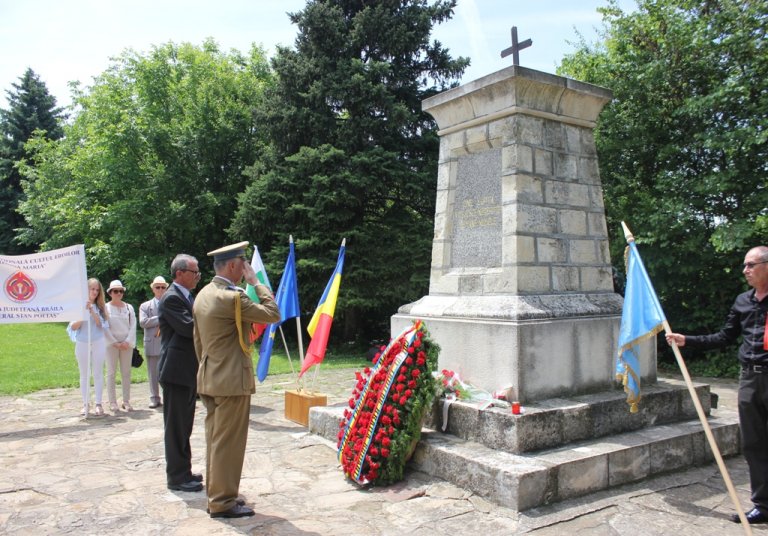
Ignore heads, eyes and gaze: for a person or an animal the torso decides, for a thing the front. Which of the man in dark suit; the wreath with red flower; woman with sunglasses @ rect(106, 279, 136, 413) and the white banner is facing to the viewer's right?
the man in dark suit

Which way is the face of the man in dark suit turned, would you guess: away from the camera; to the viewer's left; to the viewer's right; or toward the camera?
to the viewer's right

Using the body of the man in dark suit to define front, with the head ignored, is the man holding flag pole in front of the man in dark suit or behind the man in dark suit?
in front

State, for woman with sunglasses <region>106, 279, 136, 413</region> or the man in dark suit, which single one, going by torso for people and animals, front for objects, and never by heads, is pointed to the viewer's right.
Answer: the man in dark suit

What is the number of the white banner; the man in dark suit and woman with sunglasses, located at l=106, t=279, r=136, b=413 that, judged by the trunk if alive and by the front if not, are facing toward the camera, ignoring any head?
2

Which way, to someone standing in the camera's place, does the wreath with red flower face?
facing the viewer and to the left of the viewer

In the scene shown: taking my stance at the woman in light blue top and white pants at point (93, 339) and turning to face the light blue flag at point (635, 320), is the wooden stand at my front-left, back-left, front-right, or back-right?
front-left

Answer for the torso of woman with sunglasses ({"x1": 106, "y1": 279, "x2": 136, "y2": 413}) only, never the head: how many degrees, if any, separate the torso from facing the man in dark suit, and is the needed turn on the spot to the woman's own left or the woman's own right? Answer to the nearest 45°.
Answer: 0° — they already face them

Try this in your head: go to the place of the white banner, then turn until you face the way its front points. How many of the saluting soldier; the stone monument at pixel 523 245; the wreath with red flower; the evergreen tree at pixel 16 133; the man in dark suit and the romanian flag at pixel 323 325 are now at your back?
1

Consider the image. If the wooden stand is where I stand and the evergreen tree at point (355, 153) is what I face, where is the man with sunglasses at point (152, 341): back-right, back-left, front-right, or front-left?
front-left

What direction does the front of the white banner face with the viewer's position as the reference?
facing the viewer

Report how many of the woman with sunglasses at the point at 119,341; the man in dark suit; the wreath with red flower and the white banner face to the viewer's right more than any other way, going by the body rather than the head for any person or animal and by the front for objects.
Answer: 1

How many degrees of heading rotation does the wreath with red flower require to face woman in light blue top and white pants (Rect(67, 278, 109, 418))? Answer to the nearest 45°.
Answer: approximately 90° to its right

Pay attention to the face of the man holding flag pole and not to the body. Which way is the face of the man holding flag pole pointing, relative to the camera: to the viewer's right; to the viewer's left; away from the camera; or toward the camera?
to the viewer's left

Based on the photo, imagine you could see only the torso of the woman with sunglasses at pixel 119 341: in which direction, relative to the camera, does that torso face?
toward the camera

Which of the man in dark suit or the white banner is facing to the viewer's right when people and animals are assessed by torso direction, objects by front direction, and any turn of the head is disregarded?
the man in dark suit

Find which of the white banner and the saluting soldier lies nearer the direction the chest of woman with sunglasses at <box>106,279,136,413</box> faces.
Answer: the saluting soldier

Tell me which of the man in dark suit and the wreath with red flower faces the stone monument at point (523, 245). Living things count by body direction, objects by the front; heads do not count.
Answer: the man in dark suit
